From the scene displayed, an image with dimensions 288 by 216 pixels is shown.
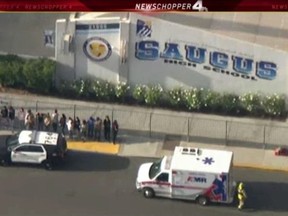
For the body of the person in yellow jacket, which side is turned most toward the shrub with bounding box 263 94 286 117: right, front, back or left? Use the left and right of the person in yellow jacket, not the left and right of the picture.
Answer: right

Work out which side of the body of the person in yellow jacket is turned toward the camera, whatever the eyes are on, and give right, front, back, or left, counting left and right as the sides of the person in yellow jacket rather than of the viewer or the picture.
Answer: left

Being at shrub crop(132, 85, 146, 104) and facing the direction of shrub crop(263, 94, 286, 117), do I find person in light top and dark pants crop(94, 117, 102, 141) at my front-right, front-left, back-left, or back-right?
back-right

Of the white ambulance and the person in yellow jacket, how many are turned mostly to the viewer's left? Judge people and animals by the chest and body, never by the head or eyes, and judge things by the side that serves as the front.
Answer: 2

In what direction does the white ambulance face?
to the viewer's left

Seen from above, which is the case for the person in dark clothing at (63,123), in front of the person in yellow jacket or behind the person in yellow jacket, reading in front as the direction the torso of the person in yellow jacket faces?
in front

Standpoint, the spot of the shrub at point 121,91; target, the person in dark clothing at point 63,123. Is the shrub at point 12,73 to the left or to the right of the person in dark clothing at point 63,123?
right

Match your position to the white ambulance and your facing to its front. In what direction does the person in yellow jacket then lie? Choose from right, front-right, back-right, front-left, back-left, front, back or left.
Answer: back

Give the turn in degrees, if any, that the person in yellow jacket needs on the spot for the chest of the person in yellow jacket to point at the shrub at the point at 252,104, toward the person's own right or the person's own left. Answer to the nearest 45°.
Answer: approximately 90° to the person's own right

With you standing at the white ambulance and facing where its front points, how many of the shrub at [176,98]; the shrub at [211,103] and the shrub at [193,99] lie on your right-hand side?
3
